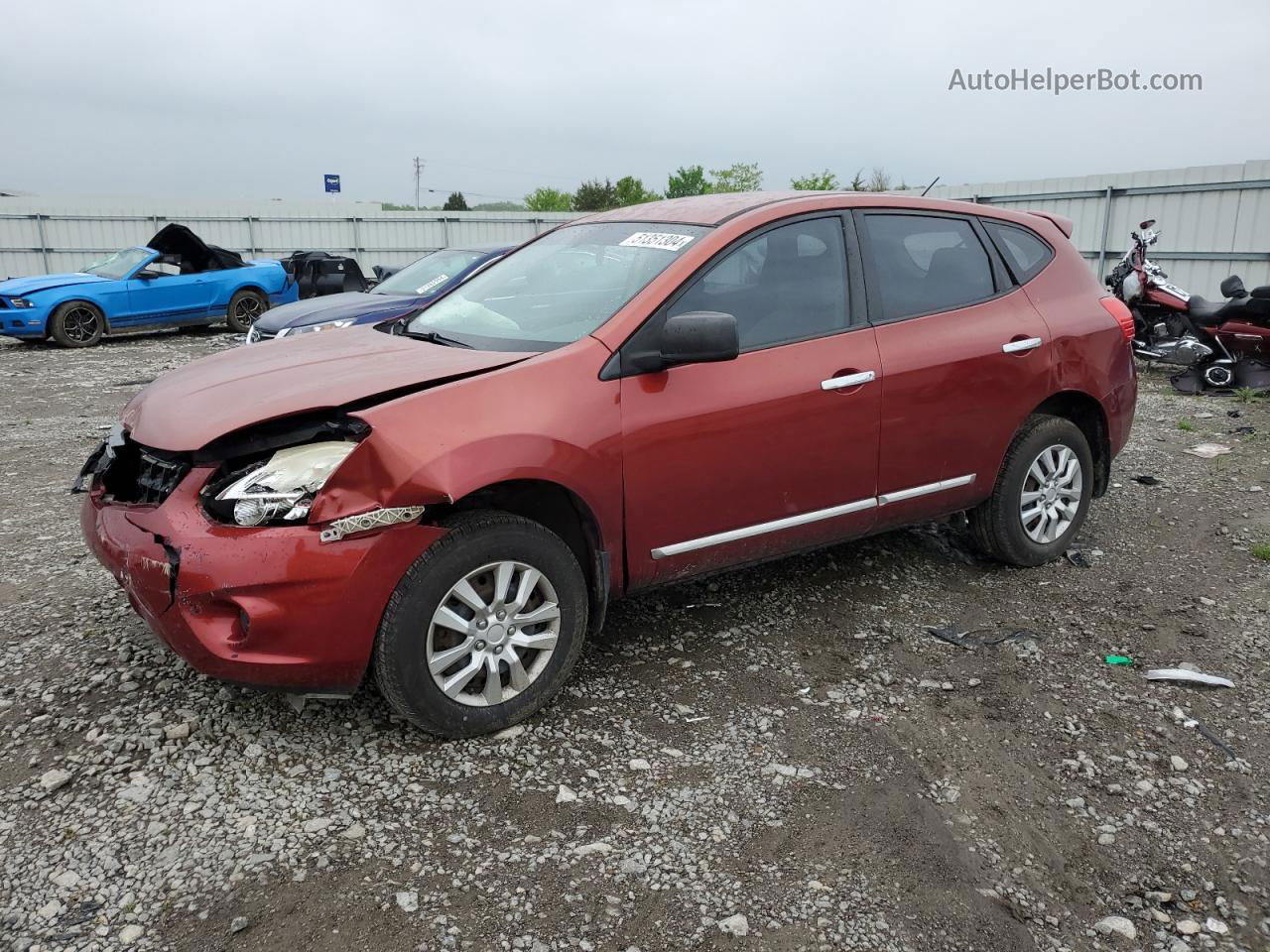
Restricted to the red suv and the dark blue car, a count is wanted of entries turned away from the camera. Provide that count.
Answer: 0

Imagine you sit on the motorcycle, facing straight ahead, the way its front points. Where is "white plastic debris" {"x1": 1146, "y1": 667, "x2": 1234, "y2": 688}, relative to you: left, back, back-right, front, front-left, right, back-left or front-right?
left

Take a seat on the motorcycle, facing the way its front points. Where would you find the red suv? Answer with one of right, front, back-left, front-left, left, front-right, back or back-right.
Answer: left

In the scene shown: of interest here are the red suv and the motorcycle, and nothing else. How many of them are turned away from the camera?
0

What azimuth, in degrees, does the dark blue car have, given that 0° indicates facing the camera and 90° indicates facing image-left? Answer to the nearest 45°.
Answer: approximately 45°

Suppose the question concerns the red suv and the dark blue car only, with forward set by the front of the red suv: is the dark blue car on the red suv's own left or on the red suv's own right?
on the red suv's own right

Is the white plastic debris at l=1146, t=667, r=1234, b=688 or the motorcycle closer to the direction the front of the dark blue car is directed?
the white plastic debris

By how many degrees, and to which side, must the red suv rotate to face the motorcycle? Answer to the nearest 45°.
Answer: approximately 180°

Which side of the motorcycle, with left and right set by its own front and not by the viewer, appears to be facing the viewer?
left

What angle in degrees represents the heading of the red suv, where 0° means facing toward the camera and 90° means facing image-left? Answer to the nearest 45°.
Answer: approximately 45°
